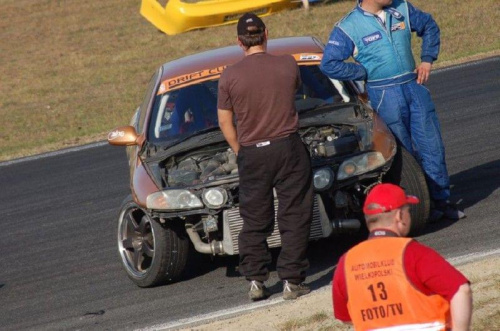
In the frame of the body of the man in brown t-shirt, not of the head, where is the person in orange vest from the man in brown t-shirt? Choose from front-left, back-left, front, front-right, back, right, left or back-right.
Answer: back

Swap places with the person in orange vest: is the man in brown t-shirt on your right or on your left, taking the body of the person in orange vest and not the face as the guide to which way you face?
on your left

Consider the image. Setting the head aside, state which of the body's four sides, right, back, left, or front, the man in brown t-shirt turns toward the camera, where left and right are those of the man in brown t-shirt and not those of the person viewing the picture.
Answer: back

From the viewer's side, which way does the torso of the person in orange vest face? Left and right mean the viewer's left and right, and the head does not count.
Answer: facing away from the viewer and to the right of the viewer

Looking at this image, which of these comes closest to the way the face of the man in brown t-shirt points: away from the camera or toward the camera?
away from the camera
